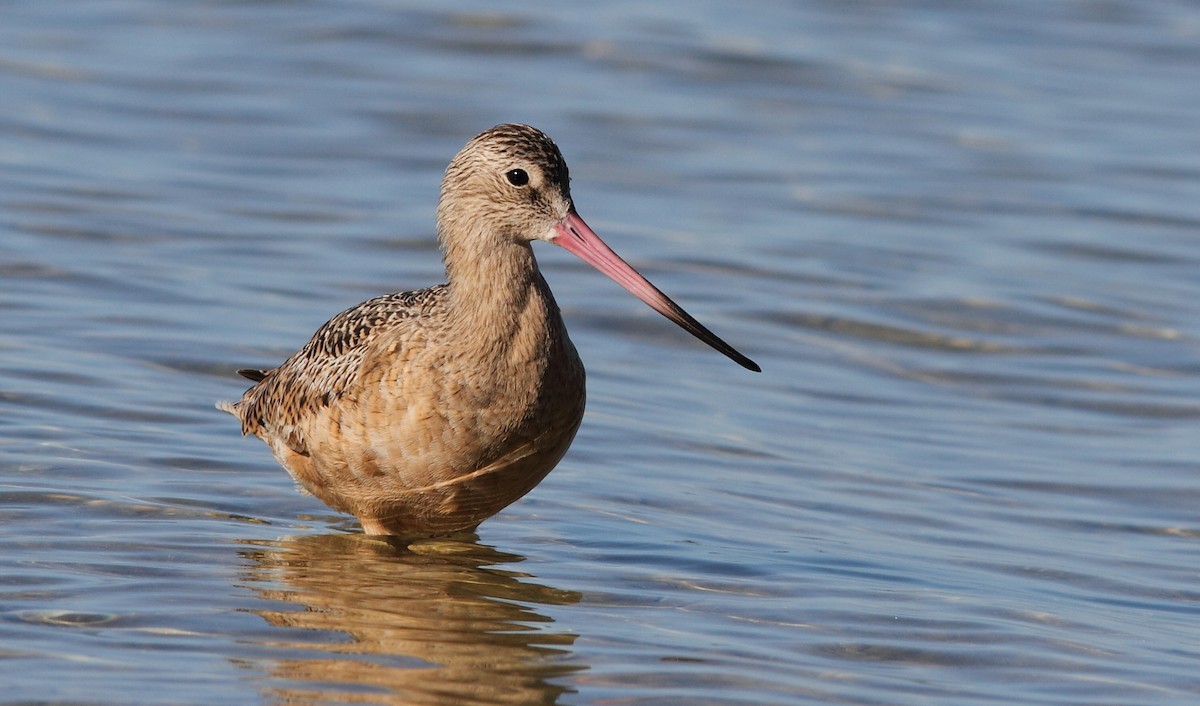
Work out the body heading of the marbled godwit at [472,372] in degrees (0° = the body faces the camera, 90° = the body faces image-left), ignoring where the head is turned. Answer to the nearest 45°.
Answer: approximately 315°
